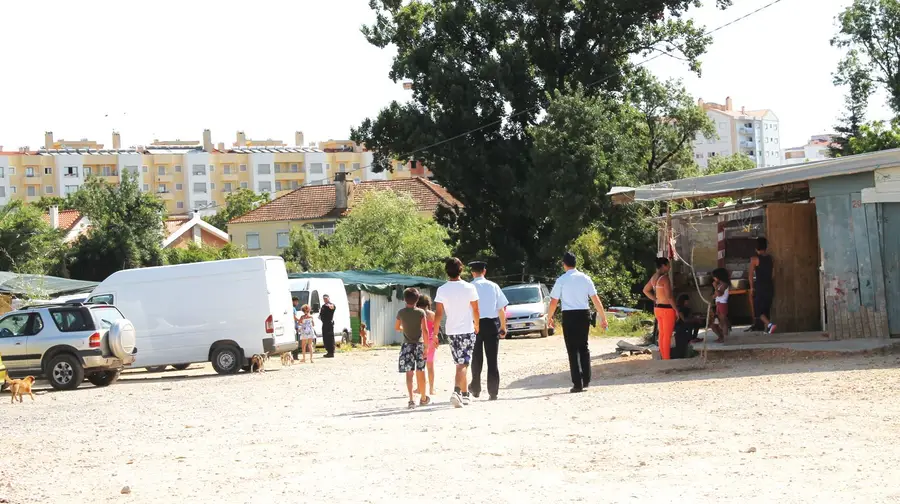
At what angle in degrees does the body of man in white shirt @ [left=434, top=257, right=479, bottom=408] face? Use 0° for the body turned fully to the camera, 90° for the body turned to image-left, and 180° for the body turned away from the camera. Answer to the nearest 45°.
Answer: approximately 180°

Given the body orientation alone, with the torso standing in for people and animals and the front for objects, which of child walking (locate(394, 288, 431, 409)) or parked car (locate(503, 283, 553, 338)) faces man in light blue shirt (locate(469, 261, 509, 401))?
the parked car

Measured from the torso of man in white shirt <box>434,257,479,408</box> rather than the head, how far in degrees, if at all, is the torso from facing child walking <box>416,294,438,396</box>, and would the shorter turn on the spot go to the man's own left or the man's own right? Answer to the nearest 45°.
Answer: approximately 45° to the man's own left

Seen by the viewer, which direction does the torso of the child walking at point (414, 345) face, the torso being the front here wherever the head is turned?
away from the camera

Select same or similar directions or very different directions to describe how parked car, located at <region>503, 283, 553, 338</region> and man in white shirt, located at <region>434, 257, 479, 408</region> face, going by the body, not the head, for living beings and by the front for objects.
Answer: very different directions

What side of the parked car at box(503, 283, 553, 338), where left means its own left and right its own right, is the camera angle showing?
front

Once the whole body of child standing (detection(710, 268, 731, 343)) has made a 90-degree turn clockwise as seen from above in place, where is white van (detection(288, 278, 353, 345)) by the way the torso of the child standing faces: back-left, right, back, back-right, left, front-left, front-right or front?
front-left

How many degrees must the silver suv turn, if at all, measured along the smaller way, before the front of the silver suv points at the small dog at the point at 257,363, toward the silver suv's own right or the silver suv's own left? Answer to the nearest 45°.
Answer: approximately 135° to the silver suv's own right

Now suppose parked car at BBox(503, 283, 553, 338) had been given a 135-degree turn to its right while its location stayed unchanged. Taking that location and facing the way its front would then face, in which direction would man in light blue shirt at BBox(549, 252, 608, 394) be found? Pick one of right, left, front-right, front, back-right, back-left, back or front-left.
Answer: back-left

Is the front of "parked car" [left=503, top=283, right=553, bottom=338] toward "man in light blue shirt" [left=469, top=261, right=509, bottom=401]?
yes

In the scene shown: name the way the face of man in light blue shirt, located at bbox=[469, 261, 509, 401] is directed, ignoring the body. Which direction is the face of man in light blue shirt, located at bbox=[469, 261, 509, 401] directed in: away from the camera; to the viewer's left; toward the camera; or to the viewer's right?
away from the camera

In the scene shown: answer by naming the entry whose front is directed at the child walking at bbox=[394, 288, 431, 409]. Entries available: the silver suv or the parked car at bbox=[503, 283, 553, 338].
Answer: the parked car

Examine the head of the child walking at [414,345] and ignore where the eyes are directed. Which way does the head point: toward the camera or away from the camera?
away from the camera

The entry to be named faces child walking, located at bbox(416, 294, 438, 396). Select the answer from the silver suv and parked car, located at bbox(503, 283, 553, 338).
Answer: the parked car
